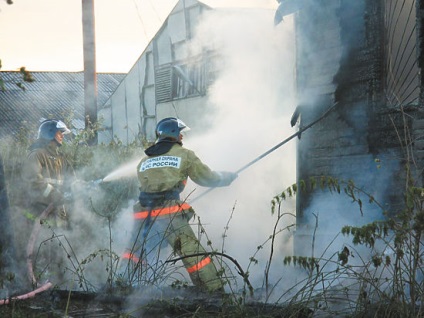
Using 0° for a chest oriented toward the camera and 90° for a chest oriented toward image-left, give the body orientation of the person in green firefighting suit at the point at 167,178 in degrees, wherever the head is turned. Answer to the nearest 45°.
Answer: approximately 225°

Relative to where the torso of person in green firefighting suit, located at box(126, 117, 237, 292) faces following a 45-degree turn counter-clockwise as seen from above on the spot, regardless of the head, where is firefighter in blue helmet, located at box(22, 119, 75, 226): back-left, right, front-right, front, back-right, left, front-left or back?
front-left

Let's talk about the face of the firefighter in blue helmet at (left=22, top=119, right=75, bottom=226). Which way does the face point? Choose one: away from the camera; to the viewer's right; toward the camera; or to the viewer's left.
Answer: to the viewer's right

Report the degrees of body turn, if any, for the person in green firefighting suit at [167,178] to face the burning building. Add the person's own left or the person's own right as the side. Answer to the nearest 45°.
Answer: approximately 45° to the person's own right
